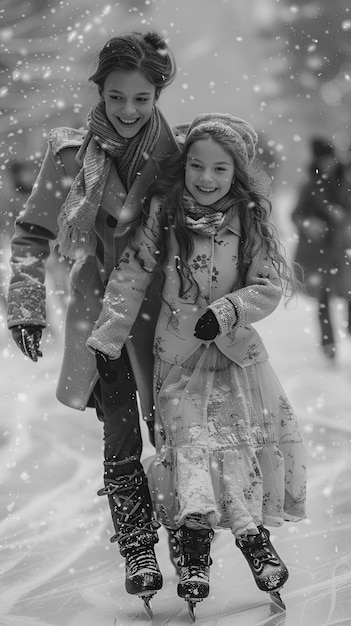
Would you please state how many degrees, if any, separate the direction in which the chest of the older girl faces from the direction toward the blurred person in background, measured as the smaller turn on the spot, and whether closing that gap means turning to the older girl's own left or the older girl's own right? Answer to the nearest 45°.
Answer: approximately 135° to the older girl's own left

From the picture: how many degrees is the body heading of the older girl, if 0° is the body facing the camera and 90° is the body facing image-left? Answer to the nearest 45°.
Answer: approximately 0°

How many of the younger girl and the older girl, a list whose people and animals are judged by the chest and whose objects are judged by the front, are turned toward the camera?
2

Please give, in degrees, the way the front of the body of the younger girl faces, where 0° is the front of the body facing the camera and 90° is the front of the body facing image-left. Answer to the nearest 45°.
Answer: approximately 0°

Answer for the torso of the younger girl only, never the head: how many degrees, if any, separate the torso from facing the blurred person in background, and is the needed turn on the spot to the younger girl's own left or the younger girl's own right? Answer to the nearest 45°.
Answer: approximately 180°
